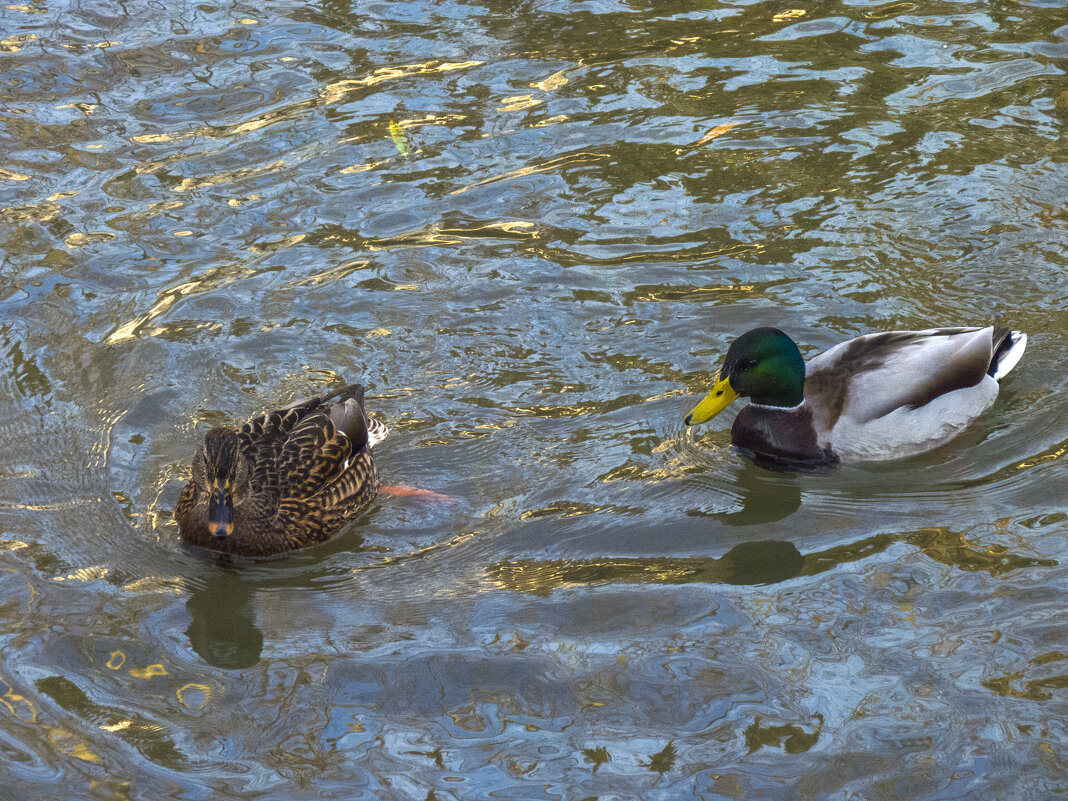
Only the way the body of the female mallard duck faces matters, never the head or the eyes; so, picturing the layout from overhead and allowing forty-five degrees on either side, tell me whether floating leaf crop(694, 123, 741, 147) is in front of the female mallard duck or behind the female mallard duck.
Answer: behind

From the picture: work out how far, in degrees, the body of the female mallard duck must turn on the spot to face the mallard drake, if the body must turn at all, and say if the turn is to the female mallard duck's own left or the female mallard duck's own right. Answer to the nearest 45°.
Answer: approximately 135° to the female mallard duck's own left

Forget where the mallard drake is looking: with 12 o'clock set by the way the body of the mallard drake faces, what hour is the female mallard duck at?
The female mallard duck is roughly at 11 o'clock from the mallard drake.

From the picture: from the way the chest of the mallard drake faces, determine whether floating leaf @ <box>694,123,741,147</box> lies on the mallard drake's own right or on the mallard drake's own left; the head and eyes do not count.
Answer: on the mallard drake's own right

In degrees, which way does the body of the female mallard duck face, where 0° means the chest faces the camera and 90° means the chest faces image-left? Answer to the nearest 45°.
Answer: approximately 45°

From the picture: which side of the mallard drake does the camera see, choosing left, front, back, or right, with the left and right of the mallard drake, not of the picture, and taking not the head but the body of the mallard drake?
left

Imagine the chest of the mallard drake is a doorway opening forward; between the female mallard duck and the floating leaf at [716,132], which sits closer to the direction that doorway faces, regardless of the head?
the female mallard duck
